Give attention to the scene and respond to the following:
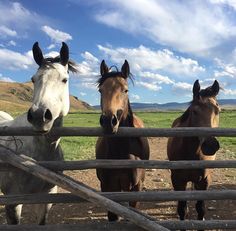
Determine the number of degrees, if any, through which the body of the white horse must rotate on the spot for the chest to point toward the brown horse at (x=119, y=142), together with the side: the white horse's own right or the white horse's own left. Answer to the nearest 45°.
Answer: approximately 90° to the white horse's own left

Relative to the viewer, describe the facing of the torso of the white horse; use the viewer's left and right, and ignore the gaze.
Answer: facing the viewer and to the right of the viewer

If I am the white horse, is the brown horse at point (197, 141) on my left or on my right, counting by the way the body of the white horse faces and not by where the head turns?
on my left

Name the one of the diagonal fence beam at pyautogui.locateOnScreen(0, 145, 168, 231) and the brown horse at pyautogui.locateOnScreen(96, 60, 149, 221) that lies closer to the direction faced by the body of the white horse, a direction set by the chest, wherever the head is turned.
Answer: the diagonal fence beam

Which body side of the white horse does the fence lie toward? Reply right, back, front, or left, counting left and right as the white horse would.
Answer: front
